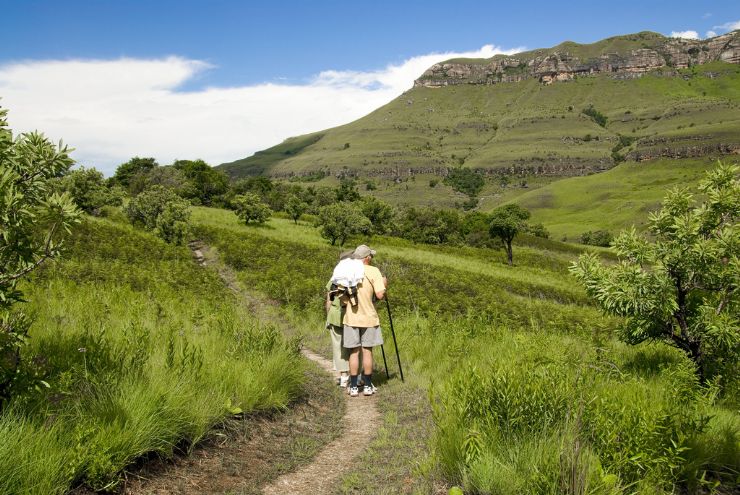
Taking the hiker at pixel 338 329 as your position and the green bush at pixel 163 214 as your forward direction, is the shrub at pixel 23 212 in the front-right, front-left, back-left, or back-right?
back-left

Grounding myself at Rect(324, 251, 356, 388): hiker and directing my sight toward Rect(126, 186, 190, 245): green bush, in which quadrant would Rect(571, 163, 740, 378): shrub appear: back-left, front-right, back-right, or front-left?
back-right

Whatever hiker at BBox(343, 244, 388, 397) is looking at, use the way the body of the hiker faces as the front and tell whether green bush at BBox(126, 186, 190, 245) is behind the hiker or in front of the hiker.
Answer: in front

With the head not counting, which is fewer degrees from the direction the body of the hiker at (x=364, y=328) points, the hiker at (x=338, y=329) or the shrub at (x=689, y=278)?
the hiker

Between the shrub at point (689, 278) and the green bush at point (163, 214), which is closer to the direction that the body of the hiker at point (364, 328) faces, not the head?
the green bush

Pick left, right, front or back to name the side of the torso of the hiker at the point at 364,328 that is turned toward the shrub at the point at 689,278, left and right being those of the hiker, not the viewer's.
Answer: right

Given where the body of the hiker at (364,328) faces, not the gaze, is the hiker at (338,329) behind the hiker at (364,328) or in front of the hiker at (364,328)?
in front

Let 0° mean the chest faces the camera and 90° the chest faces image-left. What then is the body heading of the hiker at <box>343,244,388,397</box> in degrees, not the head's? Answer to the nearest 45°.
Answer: approximately 180°
